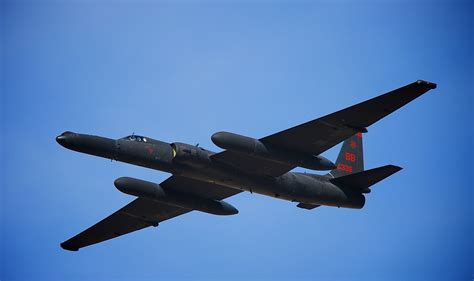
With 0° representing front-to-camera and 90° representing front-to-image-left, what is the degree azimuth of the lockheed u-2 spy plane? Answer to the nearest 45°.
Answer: approximately 45°
